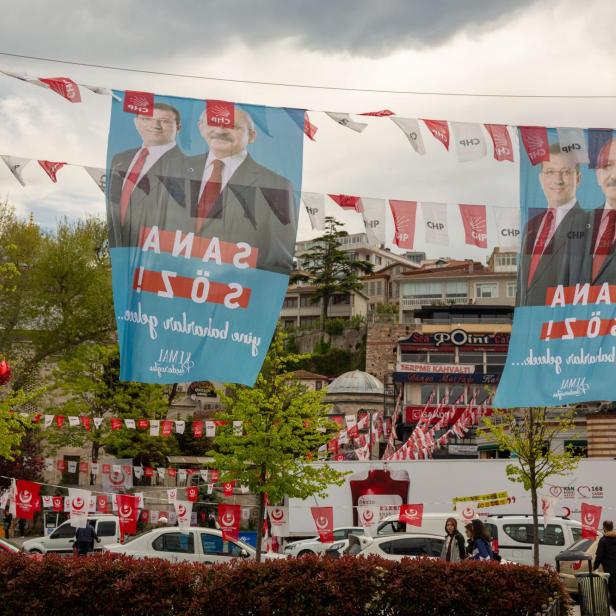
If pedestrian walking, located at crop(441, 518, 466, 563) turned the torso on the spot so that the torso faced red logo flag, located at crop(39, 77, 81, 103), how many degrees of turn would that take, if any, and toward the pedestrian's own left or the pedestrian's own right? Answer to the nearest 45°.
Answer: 0° — they already face it

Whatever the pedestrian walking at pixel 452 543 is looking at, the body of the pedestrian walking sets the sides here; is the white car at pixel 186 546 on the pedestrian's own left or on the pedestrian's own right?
on the pedestrian's own right

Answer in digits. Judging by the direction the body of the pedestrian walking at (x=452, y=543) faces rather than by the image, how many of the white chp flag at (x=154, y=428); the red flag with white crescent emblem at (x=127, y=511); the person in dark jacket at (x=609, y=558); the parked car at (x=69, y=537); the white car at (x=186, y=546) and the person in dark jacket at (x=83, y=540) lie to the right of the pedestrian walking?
5

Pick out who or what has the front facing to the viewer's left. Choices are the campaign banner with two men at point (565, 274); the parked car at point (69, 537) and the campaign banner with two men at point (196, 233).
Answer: the parked car

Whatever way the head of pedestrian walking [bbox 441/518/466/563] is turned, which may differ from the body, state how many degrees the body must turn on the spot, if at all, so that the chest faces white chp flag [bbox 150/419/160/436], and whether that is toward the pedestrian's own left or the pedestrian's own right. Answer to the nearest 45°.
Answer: approximately 90° to the pedestrian's own right

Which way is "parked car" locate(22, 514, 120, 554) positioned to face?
to the viewer's left

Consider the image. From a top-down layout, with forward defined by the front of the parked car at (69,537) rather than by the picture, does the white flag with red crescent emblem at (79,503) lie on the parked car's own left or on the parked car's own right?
on the parked car's own left
